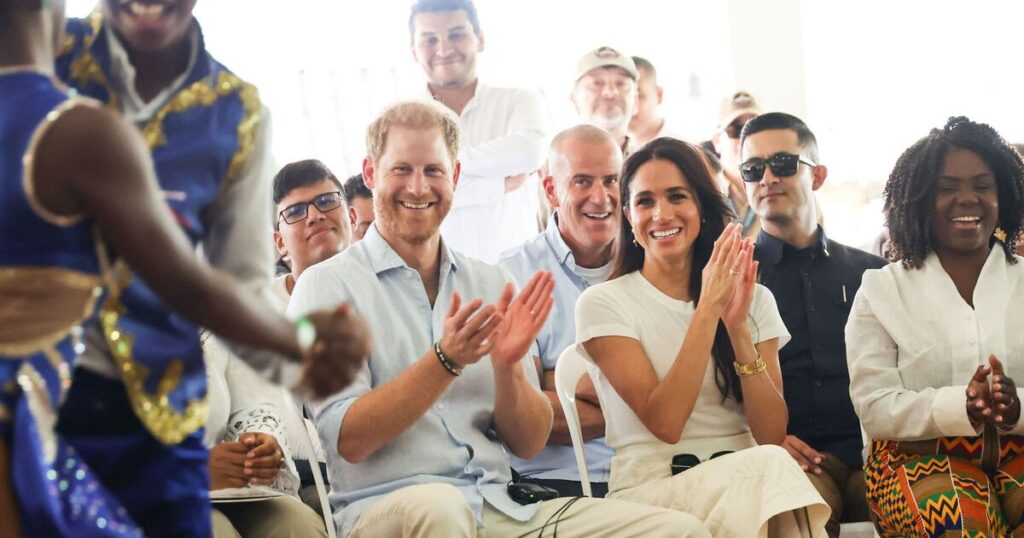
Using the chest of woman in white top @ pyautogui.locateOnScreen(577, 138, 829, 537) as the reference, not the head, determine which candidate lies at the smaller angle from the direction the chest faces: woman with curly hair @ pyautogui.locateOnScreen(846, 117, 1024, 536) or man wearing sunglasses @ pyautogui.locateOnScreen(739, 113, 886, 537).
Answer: the woman with curly hair

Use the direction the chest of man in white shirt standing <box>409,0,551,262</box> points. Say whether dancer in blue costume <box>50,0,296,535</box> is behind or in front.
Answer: in front

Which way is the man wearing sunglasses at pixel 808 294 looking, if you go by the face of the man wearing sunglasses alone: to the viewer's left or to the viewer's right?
to the viewer's left

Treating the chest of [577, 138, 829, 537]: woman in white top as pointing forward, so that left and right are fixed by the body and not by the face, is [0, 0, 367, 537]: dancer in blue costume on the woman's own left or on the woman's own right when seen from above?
on the woman's own right

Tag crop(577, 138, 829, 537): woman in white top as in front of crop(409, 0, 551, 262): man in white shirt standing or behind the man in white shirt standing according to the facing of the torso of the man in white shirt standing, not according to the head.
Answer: in front

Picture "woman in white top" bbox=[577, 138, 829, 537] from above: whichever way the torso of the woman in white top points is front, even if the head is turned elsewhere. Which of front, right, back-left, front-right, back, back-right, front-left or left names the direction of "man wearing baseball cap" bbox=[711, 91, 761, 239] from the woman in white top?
back-left

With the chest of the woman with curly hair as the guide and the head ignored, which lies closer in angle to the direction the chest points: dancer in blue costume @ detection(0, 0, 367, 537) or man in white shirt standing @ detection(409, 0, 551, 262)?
the dancer in blue costume

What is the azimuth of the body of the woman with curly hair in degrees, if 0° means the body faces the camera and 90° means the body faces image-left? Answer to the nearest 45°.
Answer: approximately 0°

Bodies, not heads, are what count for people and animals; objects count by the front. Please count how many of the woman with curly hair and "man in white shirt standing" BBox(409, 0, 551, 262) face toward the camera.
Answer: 2

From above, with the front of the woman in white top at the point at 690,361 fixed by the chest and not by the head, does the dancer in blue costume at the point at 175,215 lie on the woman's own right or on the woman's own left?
on the woman's own right
